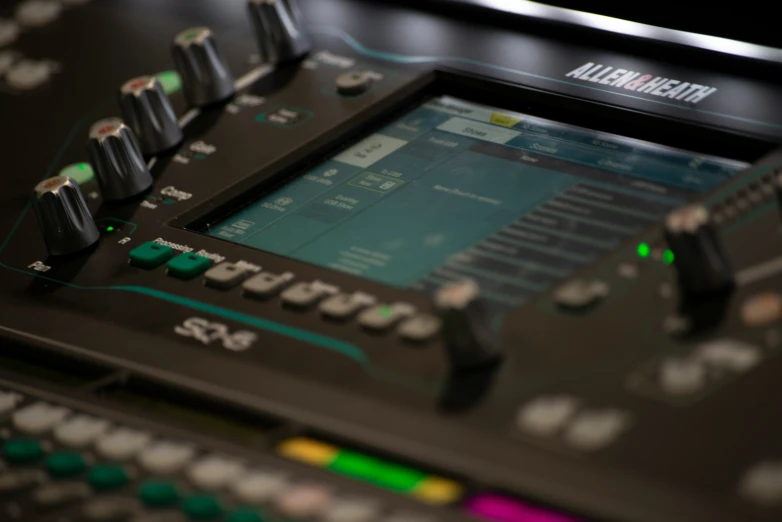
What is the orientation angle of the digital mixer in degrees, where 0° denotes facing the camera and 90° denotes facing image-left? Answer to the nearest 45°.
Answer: approximately 45°
